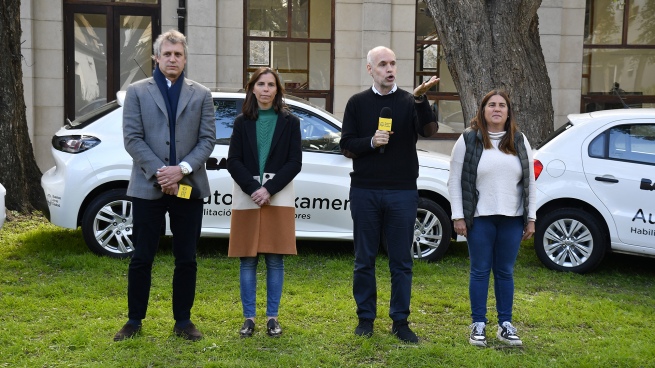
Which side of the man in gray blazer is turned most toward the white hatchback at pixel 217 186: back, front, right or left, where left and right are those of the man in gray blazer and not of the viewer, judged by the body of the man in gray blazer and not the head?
back

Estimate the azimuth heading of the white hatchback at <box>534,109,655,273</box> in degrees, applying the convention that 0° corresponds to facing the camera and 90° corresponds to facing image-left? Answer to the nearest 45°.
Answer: approximately 270°

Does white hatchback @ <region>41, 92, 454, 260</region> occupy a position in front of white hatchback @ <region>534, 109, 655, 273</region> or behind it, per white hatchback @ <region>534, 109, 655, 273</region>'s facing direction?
behind

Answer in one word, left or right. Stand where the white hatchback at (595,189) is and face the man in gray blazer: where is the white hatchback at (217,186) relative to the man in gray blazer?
right

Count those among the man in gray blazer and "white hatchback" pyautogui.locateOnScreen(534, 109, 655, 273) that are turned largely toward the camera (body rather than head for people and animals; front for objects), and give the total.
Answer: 1

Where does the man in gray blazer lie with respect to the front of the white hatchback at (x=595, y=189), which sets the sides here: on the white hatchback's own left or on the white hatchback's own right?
on the white hatchback's own right

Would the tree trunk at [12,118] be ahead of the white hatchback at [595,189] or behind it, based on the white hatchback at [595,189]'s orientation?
behind
